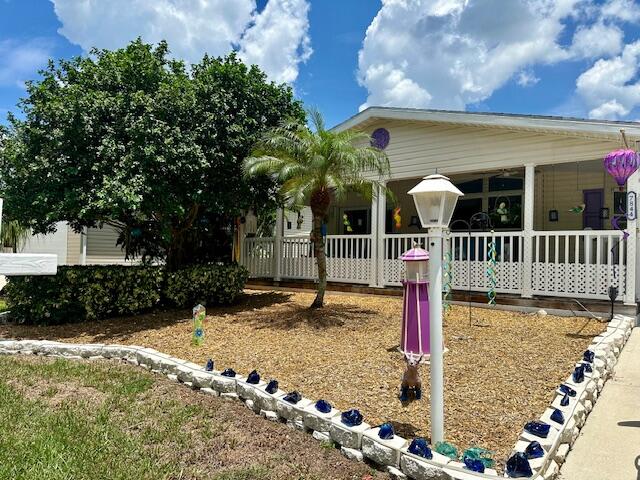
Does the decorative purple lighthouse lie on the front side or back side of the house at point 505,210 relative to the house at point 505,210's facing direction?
on the front side

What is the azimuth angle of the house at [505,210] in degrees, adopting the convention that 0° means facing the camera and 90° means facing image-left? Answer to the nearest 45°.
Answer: approximately 45°

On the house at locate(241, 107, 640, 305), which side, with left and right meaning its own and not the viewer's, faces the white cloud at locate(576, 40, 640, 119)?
back

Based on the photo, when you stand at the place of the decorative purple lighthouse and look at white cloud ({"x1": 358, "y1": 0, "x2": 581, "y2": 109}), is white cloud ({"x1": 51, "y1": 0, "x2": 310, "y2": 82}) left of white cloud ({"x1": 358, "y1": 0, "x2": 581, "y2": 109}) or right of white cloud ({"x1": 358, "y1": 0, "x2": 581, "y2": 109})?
left

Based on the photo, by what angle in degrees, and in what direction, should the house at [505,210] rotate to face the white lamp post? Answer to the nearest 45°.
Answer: approximately 45° to its left
